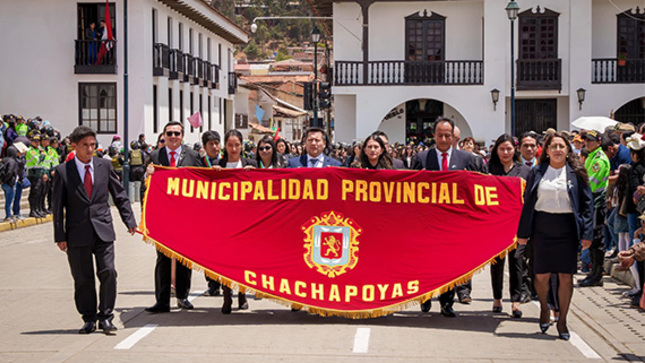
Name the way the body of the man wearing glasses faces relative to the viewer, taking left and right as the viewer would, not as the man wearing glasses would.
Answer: facing the viewer

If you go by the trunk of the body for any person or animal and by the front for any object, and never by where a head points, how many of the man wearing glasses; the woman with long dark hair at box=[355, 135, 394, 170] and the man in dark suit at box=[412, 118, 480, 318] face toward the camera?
3

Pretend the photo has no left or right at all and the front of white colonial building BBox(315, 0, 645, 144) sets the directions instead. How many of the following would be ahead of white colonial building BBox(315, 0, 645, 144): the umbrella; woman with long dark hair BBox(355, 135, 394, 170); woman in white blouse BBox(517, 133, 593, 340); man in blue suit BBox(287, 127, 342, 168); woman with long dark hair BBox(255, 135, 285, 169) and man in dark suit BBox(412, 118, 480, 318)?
6

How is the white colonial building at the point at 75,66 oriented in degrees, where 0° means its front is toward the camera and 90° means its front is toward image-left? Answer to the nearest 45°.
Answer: approximately 315°

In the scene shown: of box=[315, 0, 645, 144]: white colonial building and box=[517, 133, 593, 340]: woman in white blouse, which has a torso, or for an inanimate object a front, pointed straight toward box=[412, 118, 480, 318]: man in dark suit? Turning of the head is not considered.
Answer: the white colonial building

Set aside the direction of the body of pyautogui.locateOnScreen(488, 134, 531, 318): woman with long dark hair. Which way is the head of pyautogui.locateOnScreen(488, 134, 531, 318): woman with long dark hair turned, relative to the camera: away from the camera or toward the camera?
toward the camera

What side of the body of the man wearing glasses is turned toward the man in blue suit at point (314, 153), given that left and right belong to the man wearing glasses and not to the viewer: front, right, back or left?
left

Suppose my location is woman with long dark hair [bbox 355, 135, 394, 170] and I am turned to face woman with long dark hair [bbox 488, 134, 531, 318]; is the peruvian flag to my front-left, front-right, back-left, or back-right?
back-left

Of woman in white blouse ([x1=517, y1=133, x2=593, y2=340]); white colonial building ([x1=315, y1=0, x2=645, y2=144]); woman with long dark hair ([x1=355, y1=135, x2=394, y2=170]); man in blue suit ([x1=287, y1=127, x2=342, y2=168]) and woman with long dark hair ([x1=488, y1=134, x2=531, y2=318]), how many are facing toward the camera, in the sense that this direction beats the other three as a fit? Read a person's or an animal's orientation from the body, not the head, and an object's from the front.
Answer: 5

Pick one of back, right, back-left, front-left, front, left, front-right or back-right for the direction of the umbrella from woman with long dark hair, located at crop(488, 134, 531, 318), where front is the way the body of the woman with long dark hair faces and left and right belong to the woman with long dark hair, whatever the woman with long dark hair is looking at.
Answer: back

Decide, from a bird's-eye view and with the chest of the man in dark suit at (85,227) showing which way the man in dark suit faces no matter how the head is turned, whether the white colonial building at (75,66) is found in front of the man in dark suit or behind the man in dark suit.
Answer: behind

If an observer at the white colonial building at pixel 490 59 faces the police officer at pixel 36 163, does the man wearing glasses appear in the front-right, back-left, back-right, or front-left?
front-left

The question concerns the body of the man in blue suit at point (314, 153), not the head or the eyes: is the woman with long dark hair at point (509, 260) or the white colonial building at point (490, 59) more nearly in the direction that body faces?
the woman with long dark hair

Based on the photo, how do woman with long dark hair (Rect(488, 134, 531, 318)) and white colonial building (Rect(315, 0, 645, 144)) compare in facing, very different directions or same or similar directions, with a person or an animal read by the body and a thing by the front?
same or similar directions

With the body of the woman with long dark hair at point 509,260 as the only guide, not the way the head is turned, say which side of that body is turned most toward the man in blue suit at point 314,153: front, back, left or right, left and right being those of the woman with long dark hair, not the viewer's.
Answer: right

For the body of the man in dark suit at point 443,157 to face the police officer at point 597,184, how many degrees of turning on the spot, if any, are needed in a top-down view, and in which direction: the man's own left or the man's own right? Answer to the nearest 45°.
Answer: approximately 135° to the man's own left

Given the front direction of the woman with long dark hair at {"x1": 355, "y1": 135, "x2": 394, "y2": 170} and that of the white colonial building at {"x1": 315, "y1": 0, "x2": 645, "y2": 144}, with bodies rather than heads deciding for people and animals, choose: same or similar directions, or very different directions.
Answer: same or similar directions

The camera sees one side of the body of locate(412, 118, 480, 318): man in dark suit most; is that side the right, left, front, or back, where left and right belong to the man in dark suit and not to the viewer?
front

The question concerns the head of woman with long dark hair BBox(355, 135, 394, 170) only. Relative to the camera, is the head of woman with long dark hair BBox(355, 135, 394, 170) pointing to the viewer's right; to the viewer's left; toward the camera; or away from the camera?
toward the camera
